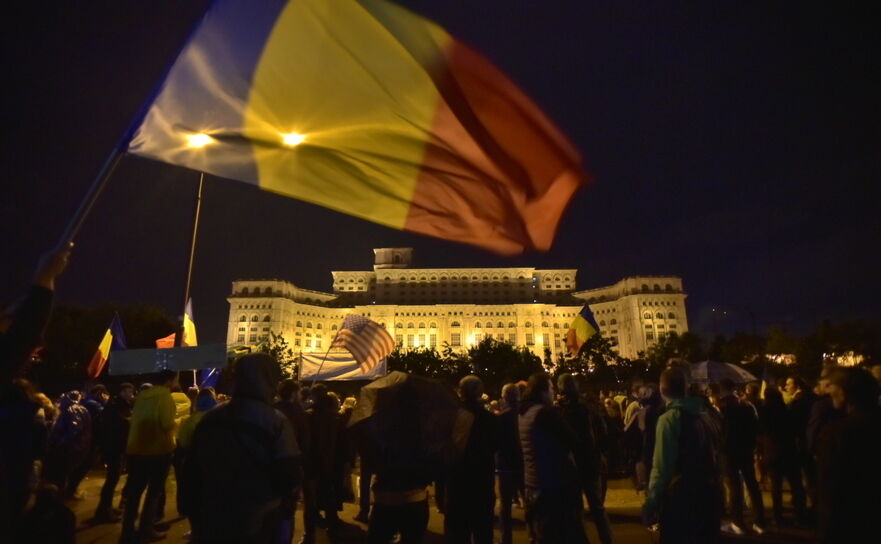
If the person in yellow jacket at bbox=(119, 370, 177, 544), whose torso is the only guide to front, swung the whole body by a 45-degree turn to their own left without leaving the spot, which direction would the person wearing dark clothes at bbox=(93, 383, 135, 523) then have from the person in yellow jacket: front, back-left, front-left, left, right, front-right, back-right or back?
front

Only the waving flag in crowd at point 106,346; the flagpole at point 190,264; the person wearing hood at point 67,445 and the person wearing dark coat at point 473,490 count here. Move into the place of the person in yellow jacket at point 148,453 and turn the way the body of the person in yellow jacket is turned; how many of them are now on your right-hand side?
1

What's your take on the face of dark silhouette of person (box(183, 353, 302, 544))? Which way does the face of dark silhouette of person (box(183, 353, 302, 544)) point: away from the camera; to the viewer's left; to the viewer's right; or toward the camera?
away from the camera

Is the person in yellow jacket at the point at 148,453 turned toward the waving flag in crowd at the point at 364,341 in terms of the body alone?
yes

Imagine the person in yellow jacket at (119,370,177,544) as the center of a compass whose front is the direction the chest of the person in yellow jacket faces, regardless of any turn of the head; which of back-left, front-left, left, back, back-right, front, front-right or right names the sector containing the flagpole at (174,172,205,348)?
front-left

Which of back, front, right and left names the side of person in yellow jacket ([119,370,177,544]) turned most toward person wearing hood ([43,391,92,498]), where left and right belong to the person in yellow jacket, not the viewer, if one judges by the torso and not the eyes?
left

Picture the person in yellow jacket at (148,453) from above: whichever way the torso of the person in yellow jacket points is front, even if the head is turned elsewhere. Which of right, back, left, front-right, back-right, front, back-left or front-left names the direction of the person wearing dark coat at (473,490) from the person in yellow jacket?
right

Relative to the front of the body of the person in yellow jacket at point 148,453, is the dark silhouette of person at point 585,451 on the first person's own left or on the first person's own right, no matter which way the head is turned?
on the first person's own right

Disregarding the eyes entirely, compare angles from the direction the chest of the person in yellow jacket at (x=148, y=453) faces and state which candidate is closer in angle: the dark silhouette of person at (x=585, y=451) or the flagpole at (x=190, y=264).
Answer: the flagpole

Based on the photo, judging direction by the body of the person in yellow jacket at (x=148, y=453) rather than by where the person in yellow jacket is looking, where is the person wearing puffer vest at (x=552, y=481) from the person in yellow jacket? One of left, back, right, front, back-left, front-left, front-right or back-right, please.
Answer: right

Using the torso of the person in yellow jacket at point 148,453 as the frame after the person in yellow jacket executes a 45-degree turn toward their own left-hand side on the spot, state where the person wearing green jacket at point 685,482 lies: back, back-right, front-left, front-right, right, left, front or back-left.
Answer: back-right

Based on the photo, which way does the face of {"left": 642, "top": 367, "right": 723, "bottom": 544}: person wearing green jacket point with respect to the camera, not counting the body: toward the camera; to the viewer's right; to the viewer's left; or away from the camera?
away from the camera

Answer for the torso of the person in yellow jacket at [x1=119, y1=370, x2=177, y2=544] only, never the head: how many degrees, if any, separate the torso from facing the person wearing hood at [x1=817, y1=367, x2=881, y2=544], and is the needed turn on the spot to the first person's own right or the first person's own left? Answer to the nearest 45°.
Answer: approximately 90° to the first person's own right

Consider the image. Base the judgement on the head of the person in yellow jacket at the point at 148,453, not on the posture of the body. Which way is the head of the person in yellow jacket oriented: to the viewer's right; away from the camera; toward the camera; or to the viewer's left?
away from the camera

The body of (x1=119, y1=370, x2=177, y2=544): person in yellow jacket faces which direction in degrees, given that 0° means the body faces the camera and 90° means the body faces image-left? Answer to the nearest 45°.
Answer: approximately 225°

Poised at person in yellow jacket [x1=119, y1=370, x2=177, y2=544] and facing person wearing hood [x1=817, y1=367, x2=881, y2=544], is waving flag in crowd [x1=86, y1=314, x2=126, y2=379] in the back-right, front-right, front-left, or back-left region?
back-left
